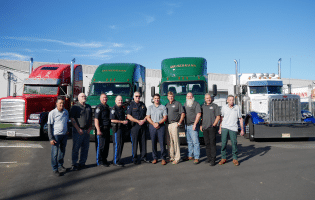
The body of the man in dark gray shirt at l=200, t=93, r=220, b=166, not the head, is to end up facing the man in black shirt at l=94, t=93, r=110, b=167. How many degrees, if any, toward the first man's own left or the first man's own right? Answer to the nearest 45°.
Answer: approximately 45° to the first man's own right

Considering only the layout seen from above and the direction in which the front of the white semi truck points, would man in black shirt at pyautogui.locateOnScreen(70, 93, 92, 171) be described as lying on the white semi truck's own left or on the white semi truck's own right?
on the white semi truck's own right

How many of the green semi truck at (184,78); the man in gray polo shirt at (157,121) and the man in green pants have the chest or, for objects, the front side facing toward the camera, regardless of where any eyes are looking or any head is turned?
3

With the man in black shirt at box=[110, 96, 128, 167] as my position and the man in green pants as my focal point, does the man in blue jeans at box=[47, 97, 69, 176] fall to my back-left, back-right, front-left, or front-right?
back-right

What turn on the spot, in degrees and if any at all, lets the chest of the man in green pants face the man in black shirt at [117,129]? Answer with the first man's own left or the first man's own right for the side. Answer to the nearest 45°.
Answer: approximately 90° to the first man's own right

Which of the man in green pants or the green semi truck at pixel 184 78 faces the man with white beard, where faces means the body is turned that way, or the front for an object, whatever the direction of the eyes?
the green semi truck

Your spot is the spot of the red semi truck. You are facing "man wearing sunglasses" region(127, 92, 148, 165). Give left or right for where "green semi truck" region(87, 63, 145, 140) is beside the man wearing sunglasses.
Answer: left

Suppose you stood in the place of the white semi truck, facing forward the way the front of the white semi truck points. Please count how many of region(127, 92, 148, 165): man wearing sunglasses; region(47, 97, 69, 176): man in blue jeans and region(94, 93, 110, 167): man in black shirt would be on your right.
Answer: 3

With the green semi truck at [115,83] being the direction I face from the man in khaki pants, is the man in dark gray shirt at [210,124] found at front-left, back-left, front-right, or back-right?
back-right

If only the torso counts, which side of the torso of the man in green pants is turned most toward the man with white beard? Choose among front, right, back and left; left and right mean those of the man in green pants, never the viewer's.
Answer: right

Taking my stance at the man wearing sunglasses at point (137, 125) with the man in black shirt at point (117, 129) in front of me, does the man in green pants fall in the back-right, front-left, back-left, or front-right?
back-left

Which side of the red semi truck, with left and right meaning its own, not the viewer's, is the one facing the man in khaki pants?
left
